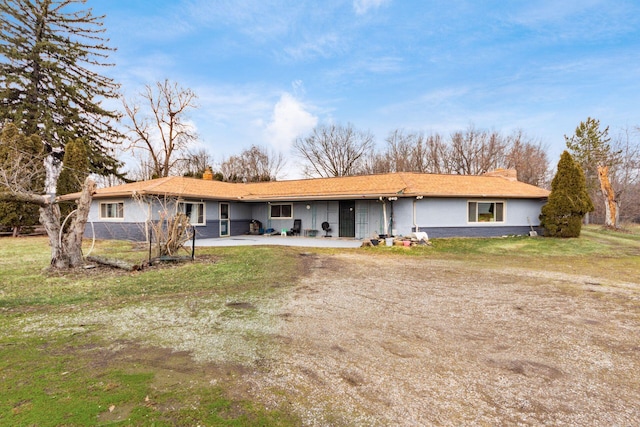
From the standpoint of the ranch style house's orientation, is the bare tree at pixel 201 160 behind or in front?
behind

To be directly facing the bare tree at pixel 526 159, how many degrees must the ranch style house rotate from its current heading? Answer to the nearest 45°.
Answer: approximately 135° to its left

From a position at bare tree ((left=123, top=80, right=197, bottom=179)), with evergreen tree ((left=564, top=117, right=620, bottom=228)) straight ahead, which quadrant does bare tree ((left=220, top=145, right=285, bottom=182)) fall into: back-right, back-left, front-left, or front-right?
front-left

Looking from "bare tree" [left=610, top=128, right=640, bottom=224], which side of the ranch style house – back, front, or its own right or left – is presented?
left

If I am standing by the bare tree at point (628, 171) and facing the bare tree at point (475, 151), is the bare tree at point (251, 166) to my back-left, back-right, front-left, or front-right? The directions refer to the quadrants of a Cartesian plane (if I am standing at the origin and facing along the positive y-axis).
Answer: front-left

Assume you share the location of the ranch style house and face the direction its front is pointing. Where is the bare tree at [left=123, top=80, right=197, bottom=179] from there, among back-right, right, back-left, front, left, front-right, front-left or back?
back-right

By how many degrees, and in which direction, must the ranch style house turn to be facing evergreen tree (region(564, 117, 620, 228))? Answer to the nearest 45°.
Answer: approximately 135° to its left

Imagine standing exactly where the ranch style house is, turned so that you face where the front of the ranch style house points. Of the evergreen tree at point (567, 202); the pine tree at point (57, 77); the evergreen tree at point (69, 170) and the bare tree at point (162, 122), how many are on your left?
1

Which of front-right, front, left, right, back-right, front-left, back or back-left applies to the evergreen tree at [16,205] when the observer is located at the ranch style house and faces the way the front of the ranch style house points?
right

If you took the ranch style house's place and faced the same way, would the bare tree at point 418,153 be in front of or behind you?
behind

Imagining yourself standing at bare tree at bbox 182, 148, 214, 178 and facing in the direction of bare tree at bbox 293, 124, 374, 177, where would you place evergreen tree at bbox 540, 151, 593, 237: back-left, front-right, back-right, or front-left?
front-right

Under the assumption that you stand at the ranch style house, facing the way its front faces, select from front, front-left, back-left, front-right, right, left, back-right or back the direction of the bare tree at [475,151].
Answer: back-left

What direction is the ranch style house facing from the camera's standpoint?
toward the camera

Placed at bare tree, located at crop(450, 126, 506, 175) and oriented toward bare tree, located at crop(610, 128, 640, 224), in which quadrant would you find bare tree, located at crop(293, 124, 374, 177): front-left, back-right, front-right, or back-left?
back-right
